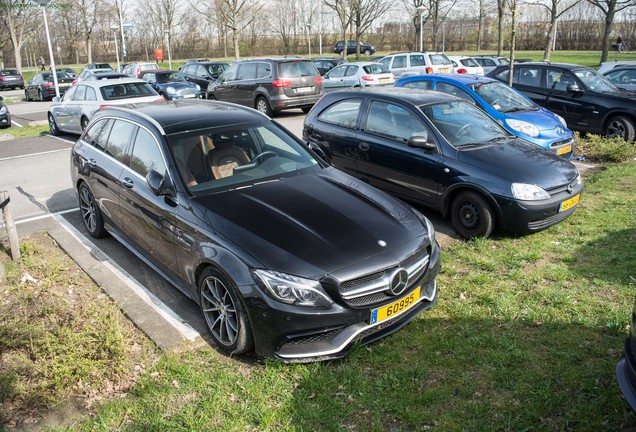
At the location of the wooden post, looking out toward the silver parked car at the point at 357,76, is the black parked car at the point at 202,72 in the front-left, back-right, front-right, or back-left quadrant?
front-left

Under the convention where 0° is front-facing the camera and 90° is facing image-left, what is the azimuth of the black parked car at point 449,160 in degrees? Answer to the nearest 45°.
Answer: approximately 315°

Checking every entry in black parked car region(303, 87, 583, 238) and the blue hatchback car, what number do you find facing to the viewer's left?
0

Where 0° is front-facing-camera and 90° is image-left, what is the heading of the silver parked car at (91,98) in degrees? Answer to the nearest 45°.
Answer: approximately 135°

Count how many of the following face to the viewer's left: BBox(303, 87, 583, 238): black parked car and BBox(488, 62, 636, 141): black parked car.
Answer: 0

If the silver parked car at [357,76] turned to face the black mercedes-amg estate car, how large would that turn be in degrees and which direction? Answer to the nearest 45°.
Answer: approximately 135° to its left

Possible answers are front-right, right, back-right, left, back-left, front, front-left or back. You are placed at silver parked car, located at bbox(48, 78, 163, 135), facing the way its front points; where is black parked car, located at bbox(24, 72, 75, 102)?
front-right

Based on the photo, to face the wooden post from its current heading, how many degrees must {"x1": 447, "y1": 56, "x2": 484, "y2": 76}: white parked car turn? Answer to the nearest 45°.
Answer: approximately 135° to its left

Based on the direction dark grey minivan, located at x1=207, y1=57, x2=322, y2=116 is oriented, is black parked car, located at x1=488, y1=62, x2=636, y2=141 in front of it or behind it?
behind

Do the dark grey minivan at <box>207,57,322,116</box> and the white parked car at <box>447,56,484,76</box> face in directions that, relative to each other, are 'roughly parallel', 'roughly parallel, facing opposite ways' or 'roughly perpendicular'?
roughly parallel

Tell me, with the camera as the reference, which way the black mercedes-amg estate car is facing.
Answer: facing the viewer and to the right of the viewer

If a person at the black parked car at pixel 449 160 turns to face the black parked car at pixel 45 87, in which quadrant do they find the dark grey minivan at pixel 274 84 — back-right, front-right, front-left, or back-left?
front-right

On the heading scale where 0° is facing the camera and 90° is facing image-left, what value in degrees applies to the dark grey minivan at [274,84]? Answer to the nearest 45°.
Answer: approximately 135°

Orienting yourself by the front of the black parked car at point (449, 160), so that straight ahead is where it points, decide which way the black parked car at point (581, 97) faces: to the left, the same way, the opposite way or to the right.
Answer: the same way

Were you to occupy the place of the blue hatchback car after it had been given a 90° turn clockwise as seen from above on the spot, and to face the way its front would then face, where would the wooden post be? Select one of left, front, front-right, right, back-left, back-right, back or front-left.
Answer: front

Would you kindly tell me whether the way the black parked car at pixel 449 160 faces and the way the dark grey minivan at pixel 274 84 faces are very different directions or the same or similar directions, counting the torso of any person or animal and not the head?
very different directions

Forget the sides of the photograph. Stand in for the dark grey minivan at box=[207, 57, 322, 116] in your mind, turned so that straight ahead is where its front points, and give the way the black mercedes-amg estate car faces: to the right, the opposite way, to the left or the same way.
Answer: the opposite way

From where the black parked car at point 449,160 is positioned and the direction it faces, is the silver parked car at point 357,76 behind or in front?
behind

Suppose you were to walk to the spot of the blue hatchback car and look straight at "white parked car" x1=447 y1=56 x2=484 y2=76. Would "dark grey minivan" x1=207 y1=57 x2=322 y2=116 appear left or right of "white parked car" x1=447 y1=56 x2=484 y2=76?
left

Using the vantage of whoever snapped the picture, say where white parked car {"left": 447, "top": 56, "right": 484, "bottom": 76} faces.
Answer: facing away from the viewer and to the left of the viewer

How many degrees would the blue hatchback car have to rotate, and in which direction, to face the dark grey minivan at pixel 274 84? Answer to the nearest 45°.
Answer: approximately 180°

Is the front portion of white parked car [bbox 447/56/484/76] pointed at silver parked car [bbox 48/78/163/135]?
no
